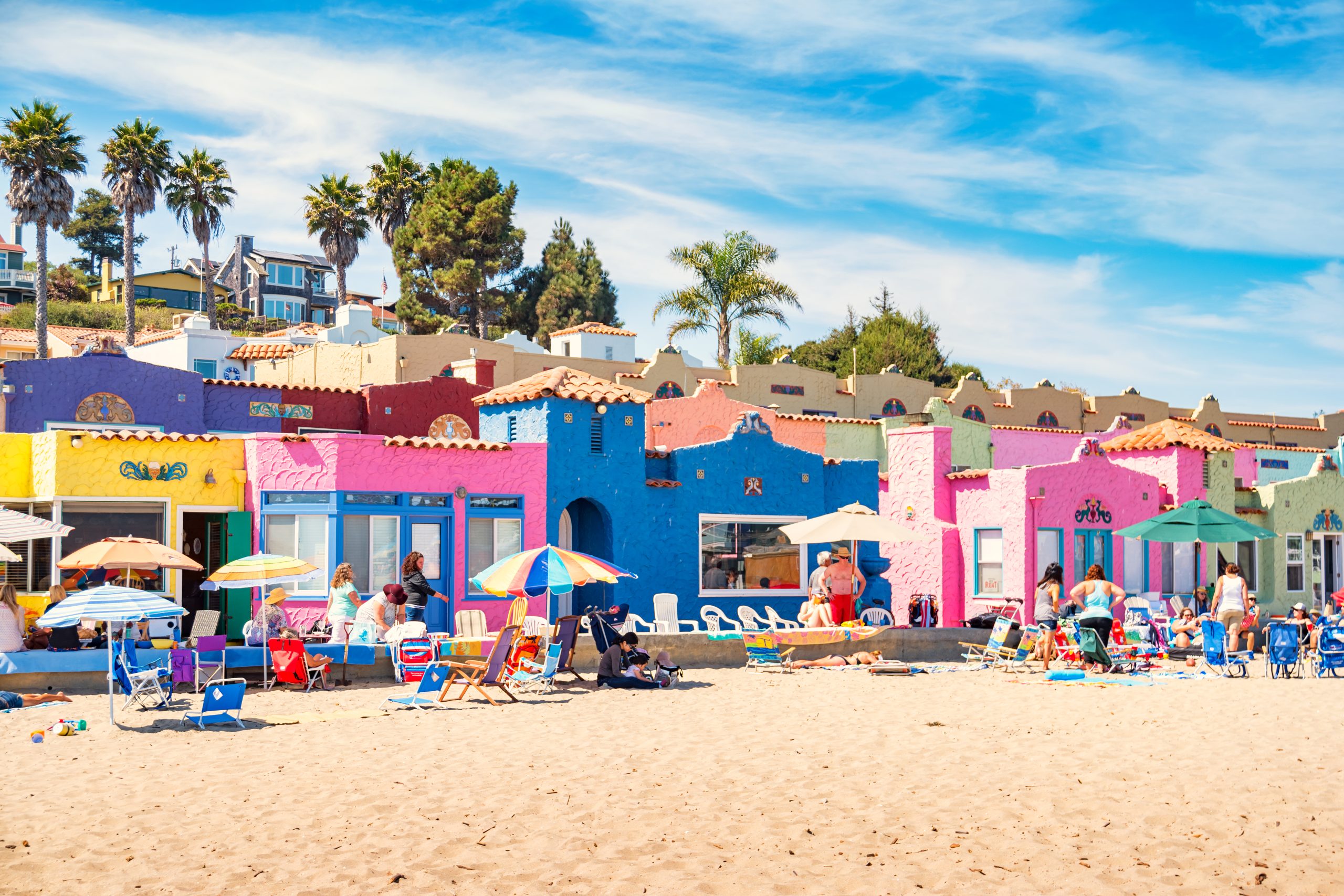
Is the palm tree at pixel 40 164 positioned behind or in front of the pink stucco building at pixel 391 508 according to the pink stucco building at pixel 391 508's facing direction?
behind

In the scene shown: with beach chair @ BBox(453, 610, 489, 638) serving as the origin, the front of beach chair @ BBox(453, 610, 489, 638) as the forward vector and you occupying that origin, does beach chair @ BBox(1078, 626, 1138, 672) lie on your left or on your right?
on your left

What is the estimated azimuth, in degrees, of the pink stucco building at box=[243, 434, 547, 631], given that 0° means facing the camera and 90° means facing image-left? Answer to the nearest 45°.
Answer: approximately 0°

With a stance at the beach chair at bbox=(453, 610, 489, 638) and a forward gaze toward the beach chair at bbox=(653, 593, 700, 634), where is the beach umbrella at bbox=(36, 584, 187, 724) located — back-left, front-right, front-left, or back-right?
back-right

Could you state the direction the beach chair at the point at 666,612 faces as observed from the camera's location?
facing the viewer and to the right of the viewer

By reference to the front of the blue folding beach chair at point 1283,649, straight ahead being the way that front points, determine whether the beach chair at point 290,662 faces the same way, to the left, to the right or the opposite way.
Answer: the same way

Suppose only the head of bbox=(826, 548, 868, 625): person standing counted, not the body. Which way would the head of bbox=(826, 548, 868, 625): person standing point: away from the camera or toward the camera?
toward the camera
